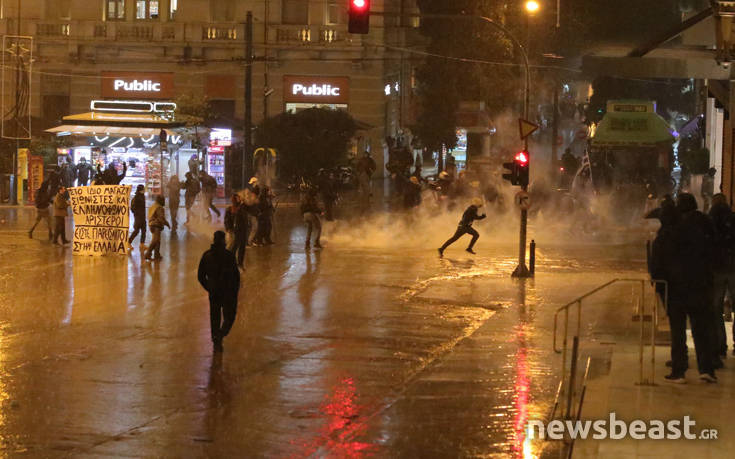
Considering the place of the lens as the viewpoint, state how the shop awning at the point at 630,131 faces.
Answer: facing the viewer

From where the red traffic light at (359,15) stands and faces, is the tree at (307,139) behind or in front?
behind

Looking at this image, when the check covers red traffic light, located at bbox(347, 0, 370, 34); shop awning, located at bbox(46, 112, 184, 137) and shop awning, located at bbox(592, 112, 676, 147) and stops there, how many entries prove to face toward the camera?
3

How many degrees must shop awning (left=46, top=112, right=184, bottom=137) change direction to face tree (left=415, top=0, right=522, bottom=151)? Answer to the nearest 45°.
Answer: approximately 90° to its left

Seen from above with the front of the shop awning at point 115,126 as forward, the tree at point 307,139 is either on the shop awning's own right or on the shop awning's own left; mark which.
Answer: on the shop awning's own left

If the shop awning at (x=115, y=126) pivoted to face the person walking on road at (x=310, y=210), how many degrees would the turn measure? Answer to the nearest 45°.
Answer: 0° — it already faces them

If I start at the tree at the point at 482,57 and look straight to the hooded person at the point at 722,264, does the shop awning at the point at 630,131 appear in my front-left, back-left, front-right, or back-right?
front-left

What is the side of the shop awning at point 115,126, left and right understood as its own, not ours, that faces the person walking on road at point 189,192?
front

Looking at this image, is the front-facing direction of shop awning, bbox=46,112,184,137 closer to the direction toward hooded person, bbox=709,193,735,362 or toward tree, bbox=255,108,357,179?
the hooded person

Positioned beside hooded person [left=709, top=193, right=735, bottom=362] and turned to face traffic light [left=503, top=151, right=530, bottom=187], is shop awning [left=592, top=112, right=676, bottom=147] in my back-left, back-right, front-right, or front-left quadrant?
front-right

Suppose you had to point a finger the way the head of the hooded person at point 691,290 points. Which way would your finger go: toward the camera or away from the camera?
away from the camera

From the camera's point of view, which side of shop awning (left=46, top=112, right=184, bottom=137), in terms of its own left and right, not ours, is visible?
front

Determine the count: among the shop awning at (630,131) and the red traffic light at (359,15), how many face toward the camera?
2

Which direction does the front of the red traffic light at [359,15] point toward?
toward the camera
